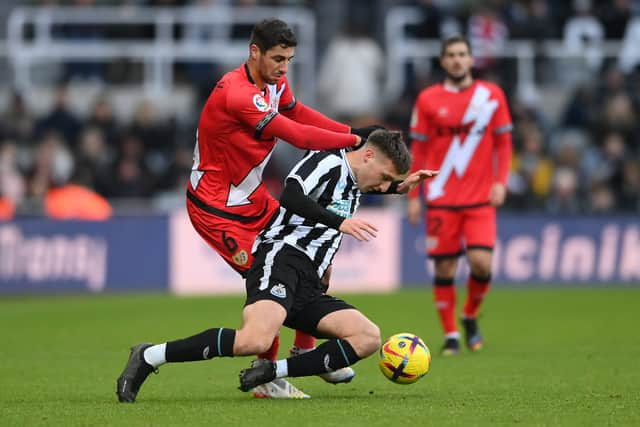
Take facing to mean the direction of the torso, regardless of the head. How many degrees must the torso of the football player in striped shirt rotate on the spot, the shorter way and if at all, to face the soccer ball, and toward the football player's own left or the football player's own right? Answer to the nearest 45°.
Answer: approximately 45° to the football player's own left

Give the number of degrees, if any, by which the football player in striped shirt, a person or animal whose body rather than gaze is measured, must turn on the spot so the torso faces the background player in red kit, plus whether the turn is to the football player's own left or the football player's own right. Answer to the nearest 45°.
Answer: approximately 90° to the football player's own left

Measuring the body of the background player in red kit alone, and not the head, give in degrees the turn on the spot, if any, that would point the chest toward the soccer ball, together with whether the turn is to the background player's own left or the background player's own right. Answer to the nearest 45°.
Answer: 0° — they already face it

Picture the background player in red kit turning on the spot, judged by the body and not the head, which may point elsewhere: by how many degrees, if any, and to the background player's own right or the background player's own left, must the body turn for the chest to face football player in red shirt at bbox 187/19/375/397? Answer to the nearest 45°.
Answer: approximately 45° to the background player's own right

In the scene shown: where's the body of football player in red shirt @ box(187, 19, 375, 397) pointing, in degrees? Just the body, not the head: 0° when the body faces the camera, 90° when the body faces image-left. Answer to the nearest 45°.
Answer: approximately 315°

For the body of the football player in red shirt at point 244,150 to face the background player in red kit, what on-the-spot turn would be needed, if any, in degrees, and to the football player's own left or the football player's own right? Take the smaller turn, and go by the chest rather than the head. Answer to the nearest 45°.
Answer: approximately 90° to the football player's own left

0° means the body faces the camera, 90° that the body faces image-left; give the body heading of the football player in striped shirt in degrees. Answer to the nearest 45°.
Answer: approximately 315°

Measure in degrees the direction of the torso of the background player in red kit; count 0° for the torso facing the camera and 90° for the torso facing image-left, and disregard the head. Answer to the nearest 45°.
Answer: approximately 0°
